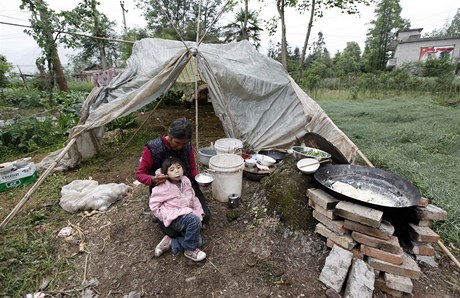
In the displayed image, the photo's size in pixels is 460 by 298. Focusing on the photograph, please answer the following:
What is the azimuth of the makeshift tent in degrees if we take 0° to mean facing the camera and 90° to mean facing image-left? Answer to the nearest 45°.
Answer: approximately 0°

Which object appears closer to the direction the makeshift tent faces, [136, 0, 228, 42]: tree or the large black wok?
the large black wok

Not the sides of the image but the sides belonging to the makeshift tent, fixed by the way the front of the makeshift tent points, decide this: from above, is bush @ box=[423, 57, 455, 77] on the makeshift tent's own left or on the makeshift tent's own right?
on the makeshift tent's own left

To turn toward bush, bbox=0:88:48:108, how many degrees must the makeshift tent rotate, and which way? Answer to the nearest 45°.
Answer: approximately 135° to its right

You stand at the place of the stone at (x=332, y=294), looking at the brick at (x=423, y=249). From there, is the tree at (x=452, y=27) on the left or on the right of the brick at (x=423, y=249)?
left

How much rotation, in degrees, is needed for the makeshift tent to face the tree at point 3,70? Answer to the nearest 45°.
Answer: approximately 135° to its right

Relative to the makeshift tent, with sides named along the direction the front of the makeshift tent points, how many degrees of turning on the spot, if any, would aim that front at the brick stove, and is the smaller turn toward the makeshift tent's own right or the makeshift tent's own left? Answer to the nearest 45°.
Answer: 0° — it already faces it

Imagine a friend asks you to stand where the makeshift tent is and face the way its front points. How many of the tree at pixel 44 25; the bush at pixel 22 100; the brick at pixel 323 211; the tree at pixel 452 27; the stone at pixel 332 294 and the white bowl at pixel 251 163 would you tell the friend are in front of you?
3

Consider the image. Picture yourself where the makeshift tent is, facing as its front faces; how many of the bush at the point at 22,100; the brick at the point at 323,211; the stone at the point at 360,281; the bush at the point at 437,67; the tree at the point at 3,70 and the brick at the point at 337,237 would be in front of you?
3

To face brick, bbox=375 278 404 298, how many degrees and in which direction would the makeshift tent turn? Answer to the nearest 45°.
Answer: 0° — it already faces it

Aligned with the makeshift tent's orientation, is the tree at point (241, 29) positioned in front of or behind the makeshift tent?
behind

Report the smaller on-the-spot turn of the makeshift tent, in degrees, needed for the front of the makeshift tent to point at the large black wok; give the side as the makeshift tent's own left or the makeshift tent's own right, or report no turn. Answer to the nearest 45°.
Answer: approximately 45° to the makeshift tent's own left

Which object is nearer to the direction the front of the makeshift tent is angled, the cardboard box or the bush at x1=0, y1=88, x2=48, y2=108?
the cardboard box

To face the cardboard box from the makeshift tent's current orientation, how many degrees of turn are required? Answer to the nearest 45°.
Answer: approximately 90° to its right
